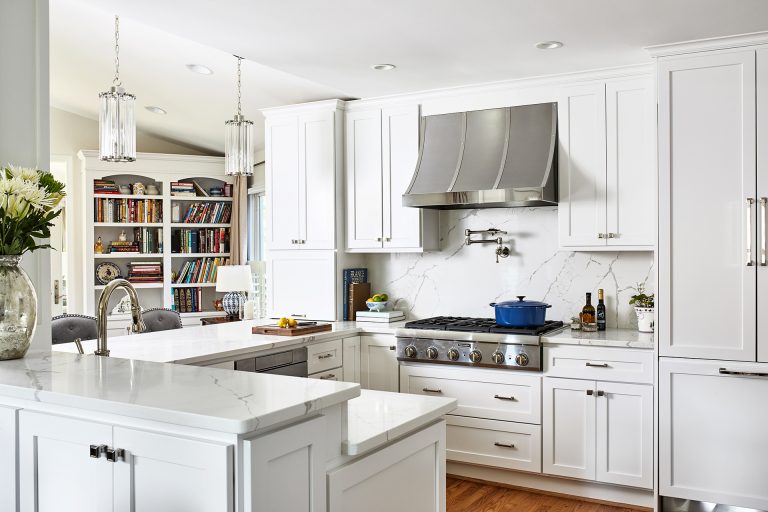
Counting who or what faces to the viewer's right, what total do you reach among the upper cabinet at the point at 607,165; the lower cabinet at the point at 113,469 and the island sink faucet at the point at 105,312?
1

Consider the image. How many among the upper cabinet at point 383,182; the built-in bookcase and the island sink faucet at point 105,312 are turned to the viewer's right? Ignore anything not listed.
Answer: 1

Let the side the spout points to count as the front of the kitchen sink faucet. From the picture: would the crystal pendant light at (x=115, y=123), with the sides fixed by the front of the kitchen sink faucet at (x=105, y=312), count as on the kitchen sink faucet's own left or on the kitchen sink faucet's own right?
on the kitchen sink faucet's own left

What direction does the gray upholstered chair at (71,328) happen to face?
toward the camera

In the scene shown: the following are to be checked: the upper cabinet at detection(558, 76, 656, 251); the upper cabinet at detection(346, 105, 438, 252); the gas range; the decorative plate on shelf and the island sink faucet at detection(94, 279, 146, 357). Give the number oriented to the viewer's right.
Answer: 1

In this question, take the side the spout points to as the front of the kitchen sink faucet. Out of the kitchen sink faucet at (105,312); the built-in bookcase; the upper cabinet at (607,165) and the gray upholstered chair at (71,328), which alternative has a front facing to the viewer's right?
the kitchen sink faucet

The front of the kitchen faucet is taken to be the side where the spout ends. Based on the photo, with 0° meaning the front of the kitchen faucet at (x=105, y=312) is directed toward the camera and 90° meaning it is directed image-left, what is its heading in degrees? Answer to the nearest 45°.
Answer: approximately 270°

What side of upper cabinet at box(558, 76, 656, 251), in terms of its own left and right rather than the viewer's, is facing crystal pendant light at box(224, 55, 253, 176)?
right

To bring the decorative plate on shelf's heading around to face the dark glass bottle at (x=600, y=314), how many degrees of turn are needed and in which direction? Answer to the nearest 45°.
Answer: approximately 45° to its left

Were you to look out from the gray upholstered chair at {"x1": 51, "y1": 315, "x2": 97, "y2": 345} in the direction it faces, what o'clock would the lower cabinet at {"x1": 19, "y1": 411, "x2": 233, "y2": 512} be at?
The lower cabinet is roughly at 12 o'clock from the gray upholstered chair.

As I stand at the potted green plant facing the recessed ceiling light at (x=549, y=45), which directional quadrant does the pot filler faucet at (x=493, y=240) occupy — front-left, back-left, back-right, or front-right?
front-right

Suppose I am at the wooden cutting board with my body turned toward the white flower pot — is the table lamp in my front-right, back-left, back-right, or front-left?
back-left

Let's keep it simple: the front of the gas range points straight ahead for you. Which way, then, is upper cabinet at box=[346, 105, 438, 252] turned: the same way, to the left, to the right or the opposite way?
the same way

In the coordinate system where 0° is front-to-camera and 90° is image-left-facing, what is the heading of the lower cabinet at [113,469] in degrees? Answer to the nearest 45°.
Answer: approximately 45°
